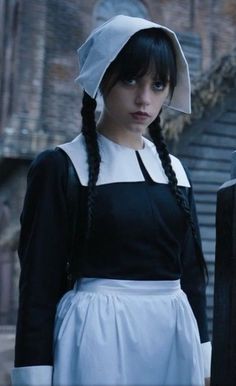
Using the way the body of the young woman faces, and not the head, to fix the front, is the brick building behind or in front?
behind

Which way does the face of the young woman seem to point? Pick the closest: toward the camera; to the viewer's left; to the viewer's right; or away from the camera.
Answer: toward the camera
